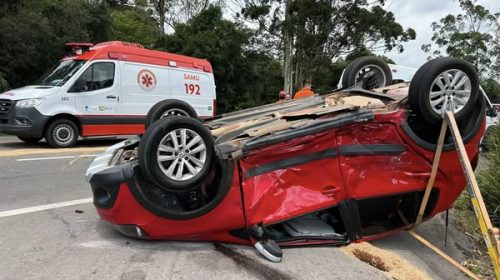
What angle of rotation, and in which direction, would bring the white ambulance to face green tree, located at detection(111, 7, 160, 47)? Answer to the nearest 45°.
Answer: approximately 135° to its right

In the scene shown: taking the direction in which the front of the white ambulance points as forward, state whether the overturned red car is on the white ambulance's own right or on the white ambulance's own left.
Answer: on the white ambulance's own left

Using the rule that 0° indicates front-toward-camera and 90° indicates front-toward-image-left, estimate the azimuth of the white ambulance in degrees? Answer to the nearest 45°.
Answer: approximately 45°

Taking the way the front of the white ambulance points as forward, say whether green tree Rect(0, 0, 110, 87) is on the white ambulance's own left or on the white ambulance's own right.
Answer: on the white ambulance's own right

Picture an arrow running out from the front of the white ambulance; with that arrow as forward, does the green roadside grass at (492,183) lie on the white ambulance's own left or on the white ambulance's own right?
on the white ambulance's own left

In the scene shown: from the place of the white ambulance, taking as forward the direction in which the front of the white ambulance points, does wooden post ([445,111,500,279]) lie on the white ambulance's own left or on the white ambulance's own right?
on the white ambulance's own left
